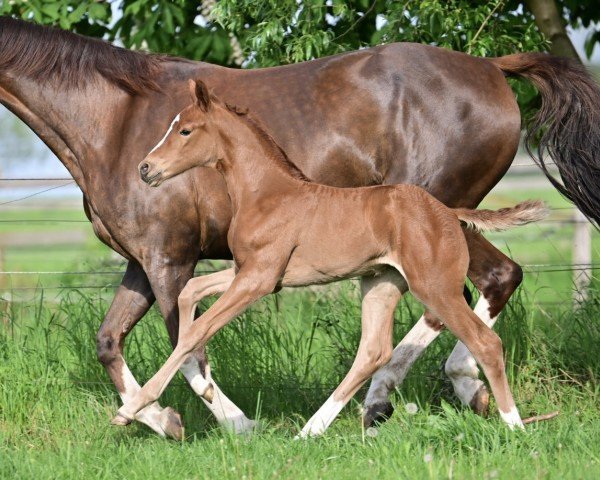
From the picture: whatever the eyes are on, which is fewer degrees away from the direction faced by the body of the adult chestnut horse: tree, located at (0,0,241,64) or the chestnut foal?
the tree

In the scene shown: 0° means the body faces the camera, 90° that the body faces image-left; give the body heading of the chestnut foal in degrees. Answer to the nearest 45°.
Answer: approximately 90°

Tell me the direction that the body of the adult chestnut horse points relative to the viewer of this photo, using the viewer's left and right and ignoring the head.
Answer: facing to the left of the viewer

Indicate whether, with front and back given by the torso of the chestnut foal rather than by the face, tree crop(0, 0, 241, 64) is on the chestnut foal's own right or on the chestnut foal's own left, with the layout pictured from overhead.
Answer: on the chestnut foal's own right

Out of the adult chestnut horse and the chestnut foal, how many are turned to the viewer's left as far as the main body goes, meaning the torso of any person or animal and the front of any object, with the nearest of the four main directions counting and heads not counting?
2

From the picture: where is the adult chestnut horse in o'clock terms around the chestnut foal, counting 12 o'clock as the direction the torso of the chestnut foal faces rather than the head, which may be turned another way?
The adult chestnut horse is roughly at 3 o'clock from the chestnut foal.

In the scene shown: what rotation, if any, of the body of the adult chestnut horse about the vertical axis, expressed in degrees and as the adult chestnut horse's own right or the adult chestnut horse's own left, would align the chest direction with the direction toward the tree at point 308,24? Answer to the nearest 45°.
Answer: approximately 90° to the adult chestnut horse's own right

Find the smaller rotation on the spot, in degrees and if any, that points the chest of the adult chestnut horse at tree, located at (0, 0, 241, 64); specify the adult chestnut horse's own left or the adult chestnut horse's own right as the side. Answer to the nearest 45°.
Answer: approximately 45° to the adult chestnut horse's own right
